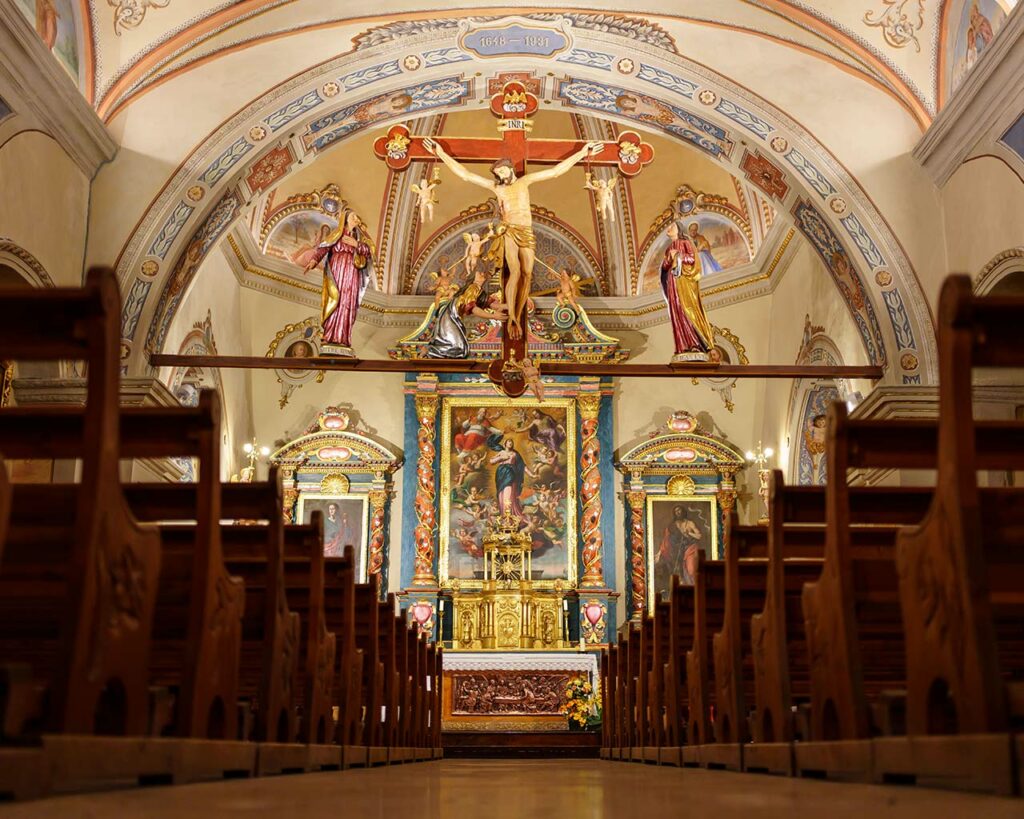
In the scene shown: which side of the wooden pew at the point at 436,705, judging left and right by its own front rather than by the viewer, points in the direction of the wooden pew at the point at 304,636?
back

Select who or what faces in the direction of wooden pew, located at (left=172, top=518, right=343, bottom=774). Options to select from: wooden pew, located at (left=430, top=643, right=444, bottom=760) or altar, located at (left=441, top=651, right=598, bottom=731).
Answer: the altar

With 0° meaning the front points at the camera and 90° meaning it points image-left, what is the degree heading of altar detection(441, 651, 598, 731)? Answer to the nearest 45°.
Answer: approximately 0°

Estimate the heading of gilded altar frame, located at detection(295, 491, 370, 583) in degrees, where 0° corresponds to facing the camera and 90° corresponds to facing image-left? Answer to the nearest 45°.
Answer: approximately 0°

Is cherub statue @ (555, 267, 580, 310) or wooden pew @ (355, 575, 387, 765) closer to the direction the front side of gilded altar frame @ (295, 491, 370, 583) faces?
the wooden pew

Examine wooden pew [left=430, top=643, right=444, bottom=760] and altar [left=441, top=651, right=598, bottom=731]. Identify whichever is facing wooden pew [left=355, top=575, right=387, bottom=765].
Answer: the altar

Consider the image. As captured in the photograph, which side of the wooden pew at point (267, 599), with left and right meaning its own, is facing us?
back

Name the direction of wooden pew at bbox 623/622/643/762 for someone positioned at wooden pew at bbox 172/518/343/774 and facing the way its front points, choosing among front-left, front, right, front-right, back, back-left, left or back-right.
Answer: front-right

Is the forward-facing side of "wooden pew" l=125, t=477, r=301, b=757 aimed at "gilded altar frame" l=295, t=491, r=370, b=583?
yes

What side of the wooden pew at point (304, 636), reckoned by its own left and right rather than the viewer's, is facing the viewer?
back

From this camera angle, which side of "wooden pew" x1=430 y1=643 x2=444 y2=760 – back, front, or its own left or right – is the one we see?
back

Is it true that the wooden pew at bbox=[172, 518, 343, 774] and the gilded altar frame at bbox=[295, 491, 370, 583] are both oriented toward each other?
yes
